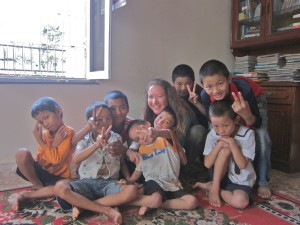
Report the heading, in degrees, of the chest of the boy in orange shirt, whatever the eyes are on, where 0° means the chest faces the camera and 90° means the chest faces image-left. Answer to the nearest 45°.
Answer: approximately 45°

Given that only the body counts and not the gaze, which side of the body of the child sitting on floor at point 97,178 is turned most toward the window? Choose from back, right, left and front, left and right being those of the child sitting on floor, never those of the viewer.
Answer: back

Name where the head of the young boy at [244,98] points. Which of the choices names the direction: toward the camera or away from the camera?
toward the camera

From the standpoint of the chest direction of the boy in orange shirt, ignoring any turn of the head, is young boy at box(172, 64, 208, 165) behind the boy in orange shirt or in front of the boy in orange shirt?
behind

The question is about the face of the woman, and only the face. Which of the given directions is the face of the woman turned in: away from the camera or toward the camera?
toward the camera

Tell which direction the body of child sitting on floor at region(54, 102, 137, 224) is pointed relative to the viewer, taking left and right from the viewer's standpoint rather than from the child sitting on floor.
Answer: facing the viewer

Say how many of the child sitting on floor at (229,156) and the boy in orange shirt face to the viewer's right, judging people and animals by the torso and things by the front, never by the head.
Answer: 0

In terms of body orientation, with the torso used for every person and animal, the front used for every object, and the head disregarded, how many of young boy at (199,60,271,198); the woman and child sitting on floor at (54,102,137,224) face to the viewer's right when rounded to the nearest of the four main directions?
0
